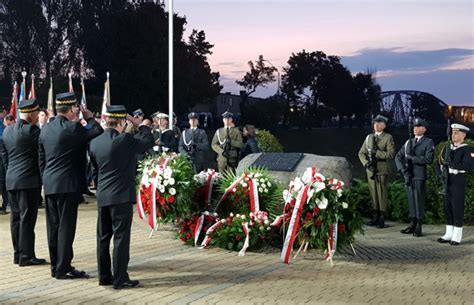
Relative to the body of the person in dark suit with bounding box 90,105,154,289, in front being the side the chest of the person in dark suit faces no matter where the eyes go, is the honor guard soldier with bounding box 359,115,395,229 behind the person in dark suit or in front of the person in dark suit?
in front

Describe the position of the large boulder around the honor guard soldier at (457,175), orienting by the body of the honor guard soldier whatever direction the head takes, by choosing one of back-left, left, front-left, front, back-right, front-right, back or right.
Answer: front-right

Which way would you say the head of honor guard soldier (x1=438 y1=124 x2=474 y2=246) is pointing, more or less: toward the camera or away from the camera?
toward the camera

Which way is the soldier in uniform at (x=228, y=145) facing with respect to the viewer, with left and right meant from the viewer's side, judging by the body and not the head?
facing the viewer

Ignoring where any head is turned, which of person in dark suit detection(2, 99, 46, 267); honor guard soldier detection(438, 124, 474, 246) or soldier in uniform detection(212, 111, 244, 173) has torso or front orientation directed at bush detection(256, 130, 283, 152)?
the person in dark suit

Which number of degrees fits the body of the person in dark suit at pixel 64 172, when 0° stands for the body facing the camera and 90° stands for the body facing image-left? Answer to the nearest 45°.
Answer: approximately 225°

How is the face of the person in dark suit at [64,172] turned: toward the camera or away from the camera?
away from the camera

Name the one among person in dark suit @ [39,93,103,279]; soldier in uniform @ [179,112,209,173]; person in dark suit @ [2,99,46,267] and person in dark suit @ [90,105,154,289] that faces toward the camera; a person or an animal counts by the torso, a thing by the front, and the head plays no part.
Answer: the soldier in uniform

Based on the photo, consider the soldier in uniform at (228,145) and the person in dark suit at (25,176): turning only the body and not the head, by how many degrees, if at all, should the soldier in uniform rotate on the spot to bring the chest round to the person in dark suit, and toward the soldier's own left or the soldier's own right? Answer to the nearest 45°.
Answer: approximately 45° to the soldier's own right

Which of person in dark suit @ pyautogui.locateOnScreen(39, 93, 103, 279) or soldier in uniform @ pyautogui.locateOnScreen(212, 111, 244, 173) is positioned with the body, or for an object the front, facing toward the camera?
the soldier in uniform

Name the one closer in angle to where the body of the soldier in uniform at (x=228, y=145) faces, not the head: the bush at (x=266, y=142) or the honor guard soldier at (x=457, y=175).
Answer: the honor guard soldier

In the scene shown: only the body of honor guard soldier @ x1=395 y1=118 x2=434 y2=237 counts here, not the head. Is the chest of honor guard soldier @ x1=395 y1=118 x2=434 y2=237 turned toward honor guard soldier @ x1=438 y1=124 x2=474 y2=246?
no

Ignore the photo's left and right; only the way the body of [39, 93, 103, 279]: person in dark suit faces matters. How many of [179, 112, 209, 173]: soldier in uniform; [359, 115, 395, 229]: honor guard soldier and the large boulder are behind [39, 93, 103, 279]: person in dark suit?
0

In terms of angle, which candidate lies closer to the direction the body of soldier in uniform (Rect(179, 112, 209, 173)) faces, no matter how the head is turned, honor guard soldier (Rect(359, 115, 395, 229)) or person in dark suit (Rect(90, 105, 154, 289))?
the person in dark suit

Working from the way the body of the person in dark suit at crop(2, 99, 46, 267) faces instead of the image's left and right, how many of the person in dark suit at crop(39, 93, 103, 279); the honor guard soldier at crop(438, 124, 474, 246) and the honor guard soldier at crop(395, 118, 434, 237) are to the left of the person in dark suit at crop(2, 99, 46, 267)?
0

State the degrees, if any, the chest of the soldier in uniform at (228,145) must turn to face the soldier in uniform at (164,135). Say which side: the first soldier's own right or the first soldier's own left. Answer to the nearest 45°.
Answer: approximately 90° to the first soldier's own right

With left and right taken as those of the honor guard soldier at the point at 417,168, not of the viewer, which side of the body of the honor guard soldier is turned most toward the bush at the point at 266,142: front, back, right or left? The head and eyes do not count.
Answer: right

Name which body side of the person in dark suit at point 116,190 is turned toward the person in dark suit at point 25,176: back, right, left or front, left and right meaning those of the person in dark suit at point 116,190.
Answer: left

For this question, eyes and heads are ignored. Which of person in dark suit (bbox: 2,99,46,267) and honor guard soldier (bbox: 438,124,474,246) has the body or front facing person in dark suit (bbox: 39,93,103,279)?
the honor guard soldier

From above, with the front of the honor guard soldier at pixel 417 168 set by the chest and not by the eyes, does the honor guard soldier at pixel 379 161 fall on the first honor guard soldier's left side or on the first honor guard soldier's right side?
on the first honor guard soldier's right side

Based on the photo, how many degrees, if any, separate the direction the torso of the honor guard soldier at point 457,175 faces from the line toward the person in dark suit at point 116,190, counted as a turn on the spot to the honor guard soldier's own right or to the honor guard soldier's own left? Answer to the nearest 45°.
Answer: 0° — they already face them

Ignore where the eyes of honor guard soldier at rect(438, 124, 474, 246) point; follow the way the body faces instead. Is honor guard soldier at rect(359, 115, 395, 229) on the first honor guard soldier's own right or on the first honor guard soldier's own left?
on the first honor guard soldier's own right

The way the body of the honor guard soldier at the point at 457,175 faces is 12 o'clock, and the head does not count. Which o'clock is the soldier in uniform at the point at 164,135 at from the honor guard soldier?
The soldier in uniform is roughly at 2 o'clock from the honor guard soldier.
